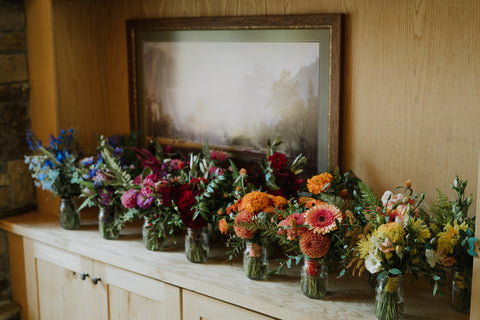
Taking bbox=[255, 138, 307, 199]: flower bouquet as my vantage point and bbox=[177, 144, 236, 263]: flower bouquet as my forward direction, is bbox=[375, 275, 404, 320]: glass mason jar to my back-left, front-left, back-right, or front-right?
back-left

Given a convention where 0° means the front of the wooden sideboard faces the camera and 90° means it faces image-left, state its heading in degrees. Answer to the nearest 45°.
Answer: approximately 45°

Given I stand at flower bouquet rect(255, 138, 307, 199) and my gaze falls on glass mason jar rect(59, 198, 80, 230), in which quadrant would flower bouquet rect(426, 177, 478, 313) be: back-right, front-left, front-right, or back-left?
back-left
